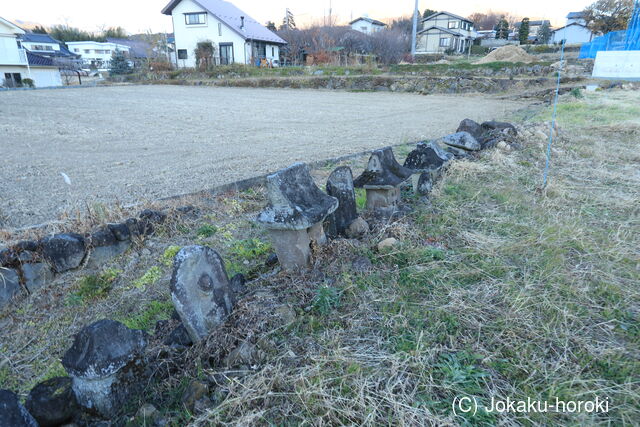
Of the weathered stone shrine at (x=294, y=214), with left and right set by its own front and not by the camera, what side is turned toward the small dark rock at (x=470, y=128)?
left

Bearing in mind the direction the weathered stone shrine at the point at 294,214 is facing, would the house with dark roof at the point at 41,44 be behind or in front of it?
behind

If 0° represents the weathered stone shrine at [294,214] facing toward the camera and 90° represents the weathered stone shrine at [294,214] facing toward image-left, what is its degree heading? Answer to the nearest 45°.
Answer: approximately 315°

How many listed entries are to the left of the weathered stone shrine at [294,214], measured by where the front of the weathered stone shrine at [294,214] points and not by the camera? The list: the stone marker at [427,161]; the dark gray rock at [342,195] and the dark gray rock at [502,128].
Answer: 3

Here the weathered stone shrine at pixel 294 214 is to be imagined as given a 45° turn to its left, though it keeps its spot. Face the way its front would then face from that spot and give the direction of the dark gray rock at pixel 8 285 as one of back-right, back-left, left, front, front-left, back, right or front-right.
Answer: back

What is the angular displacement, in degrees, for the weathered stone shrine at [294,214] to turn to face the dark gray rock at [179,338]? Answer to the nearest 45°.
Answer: approximately 90° to its right

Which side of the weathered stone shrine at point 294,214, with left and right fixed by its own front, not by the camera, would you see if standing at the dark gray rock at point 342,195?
left

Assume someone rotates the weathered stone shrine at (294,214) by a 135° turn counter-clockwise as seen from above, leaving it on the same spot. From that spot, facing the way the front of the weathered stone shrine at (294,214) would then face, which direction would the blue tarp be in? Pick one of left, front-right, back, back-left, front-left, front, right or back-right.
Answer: front-right

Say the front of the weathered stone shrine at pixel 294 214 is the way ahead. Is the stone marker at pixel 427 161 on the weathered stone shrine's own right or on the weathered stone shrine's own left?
on the weathered stone shrine's own left

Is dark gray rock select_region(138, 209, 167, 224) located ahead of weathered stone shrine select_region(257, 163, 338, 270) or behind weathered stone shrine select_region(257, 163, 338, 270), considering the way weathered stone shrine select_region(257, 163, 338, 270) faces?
behind

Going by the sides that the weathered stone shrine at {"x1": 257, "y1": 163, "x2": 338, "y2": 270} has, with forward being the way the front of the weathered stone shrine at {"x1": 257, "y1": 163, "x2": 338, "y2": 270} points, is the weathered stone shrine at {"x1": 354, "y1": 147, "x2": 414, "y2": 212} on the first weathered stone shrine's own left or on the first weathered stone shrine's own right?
on the first weathered stone shrine's own left

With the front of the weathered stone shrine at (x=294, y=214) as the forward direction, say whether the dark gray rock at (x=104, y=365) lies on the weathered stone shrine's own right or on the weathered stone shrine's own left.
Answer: on the weathered stone shrine's own right

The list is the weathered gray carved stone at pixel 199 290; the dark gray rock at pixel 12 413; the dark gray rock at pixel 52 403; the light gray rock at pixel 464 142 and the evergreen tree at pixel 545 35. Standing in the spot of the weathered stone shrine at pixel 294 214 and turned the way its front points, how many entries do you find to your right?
3
